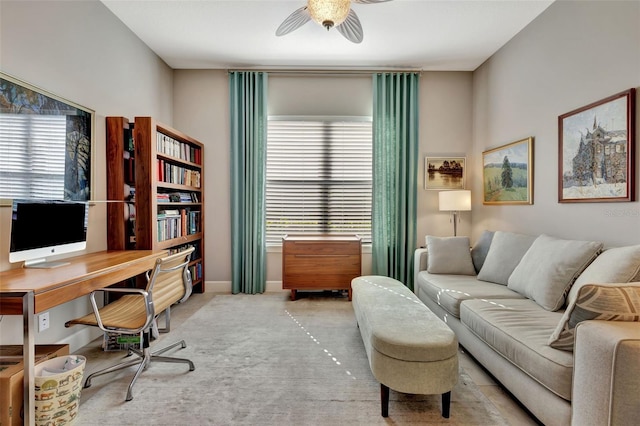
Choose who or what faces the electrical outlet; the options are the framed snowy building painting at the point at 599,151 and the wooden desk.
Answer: the framed snowy building painting

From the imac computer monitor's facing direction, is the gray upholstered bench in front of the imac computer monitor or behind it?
in front

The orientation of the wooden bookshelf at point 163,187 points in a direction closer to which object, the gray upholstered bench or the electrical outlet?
the gray upholstered bench

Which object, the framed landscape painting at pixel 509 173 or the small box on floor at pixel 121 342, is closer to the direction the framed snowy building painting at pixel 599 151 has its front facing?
the small box on floor

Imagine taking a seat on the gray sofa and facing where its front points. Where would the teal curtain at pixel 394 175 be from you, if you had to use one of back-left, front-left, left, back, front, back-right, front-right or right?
right

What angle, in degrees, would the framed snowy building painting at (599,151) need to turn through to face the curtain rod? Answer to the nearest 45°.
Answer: approximately 45° to its right

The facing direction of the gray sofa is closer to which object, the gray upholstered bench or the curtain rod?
the gray upholstered bench

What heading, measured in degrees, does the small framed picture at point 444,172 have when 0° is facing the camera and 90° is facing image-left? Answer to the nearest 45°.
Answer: approximately 0°

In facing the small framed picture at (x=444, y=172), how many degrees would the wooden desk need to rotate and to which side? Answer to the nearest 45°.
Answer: approximately 45° to its left

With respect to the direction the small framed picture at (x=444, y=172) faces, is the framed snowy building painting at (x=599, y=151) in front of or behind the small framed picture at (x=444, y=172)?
in front

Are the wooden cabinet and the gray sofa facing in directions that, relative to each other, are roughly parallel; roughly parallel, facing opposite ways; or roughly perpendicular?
roughly perpendicular
